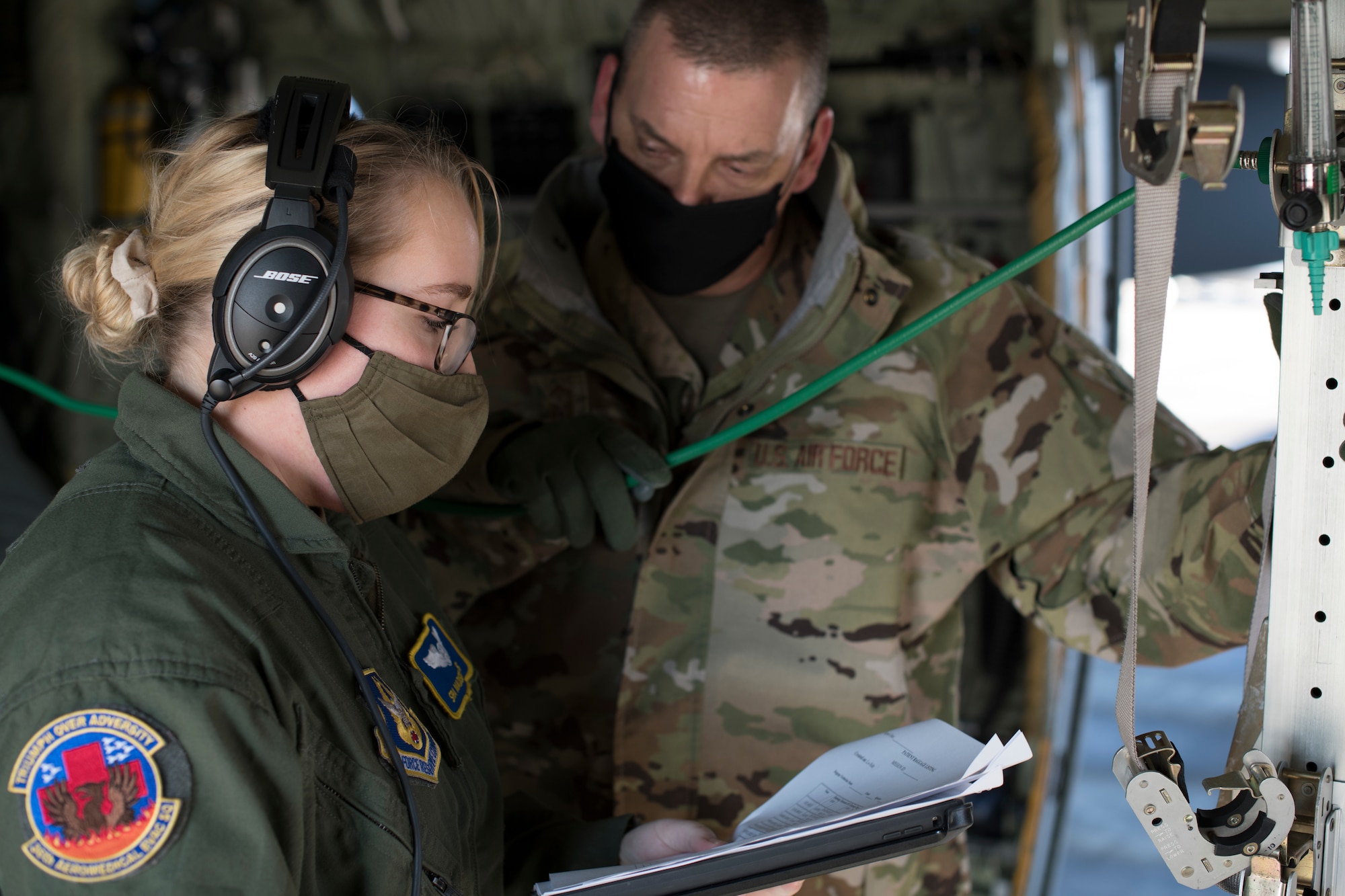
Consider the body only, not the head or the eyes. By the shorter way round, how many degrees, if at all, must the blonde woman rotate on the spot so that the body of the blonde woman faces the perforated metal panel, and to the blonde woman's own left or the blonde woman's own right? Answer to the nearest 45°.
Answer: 0° — they already face it

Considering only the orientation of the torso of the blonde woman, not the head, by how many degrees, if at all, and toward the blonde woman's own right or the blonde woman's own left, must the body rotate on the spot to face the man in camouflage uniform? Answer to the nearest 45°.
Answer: approximately 45° to the blonde woman's own left

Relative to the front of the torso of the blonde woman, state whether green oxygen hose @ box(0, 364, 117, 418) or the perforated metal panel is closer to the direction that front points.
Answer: the perforated metal panel

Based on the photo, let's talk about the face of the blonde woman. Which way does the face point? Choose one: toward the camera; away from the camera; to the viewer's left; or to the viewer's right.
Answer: to the viewer's right

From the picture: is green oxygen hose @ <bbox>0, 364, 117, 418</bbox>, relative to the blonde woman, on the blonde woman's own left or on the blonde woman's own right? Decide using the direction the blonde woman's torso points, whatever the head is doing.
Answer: on the blonde woman's own left

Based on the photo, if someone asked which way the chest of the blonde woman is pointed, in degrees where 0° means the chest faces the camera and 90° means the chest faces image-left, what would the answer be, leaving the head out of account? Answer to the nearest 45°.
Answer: approximately 270°
